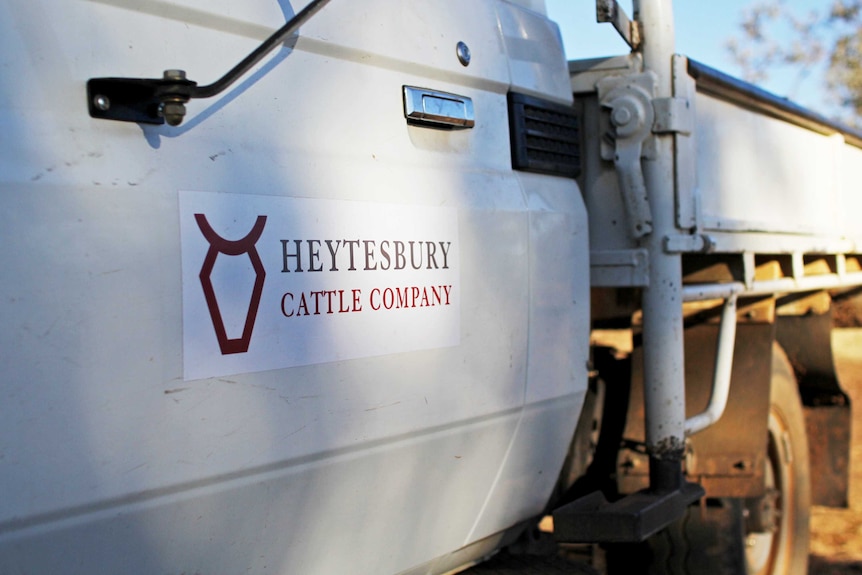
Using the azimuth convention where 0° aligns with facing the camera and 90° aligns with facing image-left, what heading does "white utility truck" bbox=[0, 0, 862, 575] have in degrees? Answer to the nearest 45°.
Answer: approximately 45°
